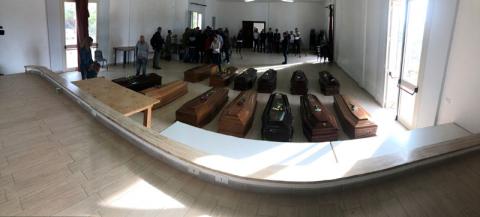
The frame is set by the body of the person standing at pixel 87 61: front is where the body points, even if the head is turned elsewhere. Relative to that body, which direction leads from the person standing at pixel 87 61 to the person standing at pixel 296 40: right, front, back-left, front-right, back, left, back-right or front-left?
front-left

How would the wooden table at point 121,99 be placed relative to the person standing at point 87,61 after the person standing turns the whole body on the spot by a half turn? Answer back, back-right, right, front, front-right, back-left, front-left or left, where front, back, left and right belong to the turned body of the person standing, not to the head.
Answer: left

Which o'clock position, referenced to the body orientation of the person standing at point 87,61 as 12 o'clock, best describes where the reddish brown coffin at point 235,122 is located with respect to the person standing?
The reddish brown coffin is roughly at 2 o'clock from the person standing.

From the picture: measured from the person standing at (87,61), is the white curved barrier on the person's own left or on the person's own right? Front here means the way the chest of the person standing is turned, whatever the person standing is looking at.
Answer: on the person's own right

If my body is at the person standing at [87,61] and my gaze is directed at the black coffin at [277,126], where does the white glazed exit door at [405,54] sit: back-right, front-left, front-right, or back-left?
front-left

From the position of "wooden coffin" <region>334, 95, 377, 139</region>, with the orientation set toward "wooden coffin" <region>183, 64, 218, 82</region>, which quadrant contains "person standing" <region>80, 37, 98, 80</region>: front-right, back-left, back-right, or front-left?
front-left

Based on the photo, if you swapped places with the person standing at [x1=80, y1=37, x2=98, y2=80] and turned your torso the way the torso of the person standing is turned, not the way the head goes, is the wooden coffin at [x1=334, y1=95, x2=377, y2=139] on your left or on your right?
on your right

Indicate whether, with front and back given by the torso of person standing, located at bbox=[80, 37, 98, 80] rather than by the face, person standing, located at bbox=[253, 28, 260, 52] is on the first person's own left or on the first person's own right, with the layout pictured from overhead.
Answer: on the first person's own left

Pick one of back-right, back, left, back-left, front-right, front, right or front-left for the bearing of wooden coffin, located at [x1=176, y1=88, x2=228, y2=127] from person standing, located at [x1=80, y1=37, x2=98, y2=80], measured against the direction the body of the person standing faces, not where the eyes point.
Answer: front-right

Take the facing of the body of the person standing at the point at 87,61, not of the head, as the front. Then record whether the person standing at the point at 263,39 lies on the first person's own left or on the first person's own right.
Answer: on the first person's own left

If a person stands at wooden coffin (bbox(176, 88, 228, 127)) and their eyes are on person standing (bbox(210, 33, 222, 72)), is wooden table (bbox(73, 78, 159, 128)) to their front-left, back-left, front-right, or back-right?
back-left

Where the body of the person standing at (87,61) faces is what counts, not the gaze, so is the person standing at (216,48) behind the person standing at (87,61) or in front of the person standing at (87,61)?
in front

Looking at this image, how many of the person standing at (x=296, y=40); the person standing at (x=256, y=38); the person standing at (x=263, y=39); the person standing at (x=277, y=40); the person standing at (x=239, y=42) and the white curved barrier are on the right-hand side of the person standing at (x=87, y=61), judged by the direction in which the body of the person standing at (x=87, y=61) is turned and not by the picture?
1

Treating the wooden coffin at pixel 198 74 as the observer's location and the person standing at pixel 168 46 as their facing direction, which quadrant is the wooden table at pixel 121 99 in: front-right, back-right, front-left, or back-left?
back-left

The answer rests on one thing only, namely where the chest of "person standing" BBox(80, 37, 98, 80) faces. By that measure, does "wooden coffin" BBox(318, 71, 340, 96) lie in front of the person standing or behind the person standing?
in front

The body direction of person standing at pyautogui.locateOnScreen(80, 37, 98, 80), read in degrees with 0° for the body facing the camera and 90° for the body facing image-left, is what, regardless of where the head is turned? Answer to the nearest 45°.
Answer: approximately 270°
